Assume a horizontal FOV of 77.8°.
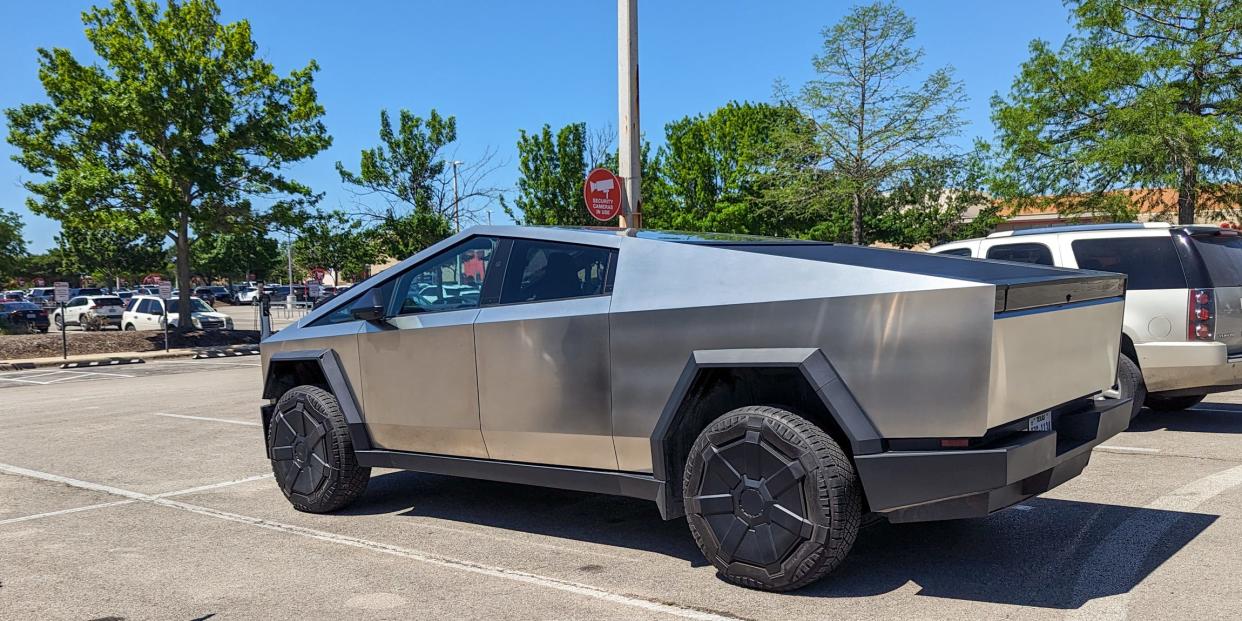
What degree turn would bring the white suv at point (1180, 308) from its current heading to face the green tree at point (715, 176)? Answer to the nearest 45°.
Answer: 0° — it already faces it

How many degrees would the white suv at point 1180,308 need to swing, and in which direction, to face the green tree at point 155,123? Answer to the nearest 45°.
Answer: approximately 45° to its left

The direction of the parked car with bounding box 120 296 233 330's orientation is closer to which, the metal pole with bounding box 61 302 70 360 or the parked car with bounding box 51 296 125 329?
the metal pole

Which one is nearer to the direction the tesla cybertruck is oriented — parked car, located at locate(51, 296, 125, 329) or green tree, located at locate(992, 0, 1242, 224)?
the parked car

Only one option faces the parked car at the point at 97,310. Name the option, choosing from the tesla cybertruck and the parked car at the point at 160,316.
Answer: the tesla cybertruck

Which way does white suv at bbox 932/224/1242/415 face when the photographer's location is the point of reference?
facing away from the viewer and to the left of the viewer

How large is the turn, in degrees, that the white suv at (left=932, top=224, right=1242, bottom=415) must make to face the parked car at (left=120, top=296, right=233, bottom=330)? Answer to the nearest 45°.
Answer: approximately 45° to its left

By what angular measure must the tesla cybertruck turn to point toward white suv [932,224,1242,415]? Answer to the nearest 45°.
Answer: approximately 90° to its right

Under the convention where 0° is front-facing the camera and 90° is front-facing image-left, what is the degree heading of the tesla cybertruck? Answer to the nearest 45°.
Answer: approximately 135°

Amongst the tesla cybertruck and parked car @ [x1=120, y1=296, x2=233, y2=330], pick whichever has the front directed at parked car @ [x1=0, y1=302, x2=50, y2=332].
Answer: the tesla cybertruck

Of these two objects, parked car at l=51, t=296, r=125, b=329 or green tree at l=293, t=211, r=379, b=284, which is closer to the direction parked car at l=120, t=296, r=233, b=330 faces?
the green tree

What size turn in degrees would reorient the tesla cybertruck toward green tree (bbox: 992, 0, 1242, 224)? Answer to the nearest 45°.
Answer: approximately 90° to its right

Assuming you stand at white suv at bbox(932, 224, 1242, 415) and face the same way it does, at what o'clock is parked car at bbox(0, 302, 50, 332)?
The parked car is roughly at 11 o'clock from the white suv.
